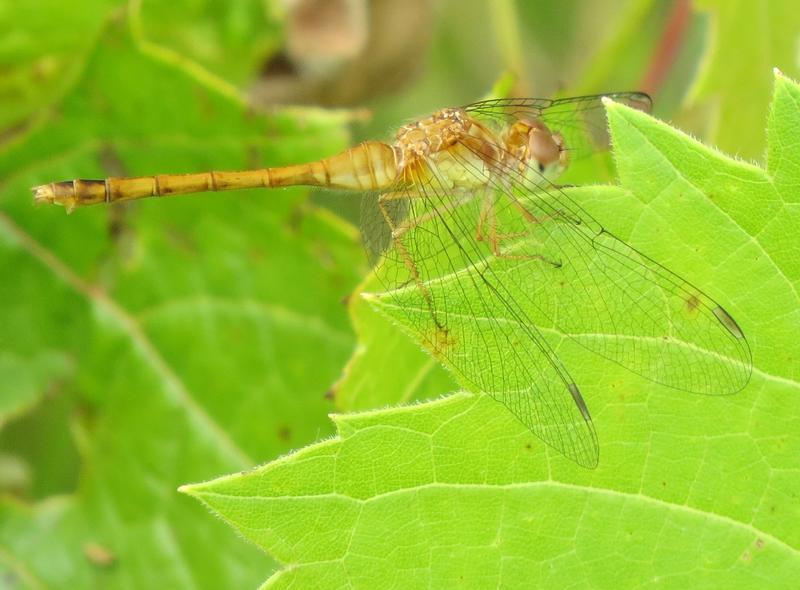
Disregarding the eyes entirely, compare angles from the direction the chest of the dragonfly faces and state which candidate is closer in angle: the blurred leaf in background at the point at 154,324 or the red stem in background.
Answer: the red stem in background

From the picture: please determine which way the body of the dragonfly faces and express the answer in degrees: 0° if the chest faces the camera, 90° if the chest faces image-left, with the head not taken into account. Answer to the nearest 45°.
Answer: approximately 270°

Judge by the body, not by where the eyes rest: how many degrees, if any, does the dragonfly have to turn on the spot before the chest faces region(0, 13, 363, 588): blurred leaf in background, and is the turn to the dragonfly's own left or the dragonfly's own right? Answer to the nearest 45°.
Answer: approximately 135° to the dragonfly's own left

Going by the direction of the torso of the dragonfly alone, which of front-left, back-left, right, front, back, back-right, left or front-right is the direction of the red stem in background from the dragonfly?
front-left

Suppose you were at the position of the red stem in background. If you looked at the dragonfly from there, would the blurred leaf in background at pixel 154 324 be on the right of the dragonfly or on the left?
right
